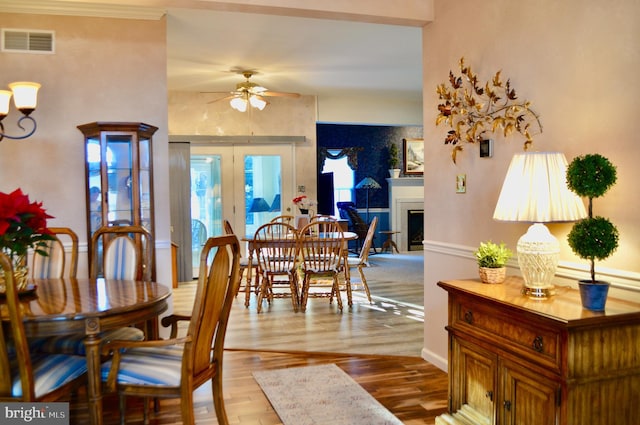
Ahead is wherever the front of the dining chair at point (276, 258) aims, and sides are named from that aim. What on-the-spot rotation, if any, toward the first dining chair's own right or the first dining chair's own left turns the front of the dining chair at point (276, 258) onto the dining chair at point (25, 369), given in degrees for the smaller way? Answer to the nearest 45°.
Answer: approximately 180°

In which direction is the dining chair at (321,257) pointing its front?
away from the camera

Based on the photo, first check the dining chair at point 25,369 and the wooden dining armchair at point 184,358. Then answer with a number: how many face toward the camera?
0

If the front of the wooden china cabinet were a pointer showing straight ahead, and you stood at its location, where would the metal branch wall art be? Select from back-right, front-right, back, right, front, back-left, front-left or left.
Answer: front-left

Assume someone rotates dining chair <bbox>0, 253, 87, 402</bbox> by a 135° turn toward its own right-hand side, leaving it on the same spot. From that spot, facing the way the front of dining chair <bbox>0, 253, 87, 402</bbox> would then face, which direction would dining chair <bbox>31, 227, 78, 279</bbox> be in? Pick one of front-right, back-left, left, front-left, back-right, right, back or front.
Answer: back

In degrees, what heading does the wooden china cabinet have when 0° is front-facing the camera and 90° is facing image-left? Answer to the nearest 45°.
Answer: approximately 0°

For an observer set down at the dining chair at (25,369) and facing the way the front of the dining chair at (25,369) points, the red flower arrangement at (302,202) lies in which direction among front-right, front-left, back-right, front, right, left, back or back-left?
front

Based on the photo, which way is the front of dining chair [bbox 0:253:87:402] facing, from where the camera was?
facing away from the viewer and to the right of the viewer

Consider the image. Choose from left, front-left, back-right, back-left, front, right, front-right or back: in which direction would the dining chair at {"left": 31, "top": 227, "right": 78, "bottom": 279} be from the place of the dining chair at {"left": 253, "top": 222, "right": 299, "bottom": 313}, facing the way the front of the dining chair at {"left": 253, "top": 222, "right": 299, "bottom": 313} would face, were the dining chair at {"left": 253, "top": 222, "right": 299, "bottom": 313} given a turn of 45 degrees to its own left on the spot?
left

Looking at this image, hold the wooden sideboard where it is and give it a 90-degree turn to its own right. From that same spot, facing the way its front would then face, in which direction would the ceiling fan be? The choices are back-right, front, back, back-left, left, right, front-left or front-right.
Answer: front

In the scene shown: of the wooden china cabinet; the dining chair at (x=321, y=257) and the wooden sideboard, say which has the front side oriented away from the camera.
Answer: the dining chair

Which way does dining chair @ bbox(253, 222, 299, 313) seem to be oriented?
away from the camera

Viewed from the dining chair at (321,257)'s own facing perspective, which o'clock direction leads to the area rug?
The area rug is roughly at 6 o'clock from the dining chair.

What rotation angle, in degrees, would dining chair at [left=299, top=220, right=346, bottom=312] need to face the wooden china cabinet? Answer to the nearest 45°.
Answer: approximately 135° to its left

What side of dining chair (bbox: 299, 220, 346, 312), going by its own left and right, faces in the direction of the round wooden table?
back

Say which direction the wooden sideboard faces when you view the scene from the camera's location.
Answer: facing the viewer and to the left of the viewer

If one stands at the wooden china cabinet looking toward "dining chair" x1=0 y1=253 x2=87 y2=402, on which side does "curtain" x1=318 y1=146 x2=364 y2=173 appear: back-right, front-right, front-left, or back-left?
back-left

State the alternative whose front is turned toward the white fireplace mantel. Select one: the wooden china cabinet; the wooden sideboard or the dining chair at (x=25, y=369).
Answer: the dining chair

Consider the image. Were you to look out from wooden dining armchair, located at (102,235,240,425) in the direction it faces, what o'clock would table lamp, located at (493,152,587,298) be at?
The table lamp is roughly at 5 o'clock from the wooden dining armchair.

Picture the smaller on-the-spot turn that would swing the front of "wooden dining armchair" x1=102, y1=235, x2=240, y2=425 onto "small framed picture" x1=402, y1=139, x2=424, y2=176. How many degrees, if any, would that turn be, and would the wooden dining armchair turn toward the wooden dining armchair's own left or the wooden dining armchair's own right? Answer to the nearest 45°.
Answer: approximately 90° to the wooden dining armchair's own right
